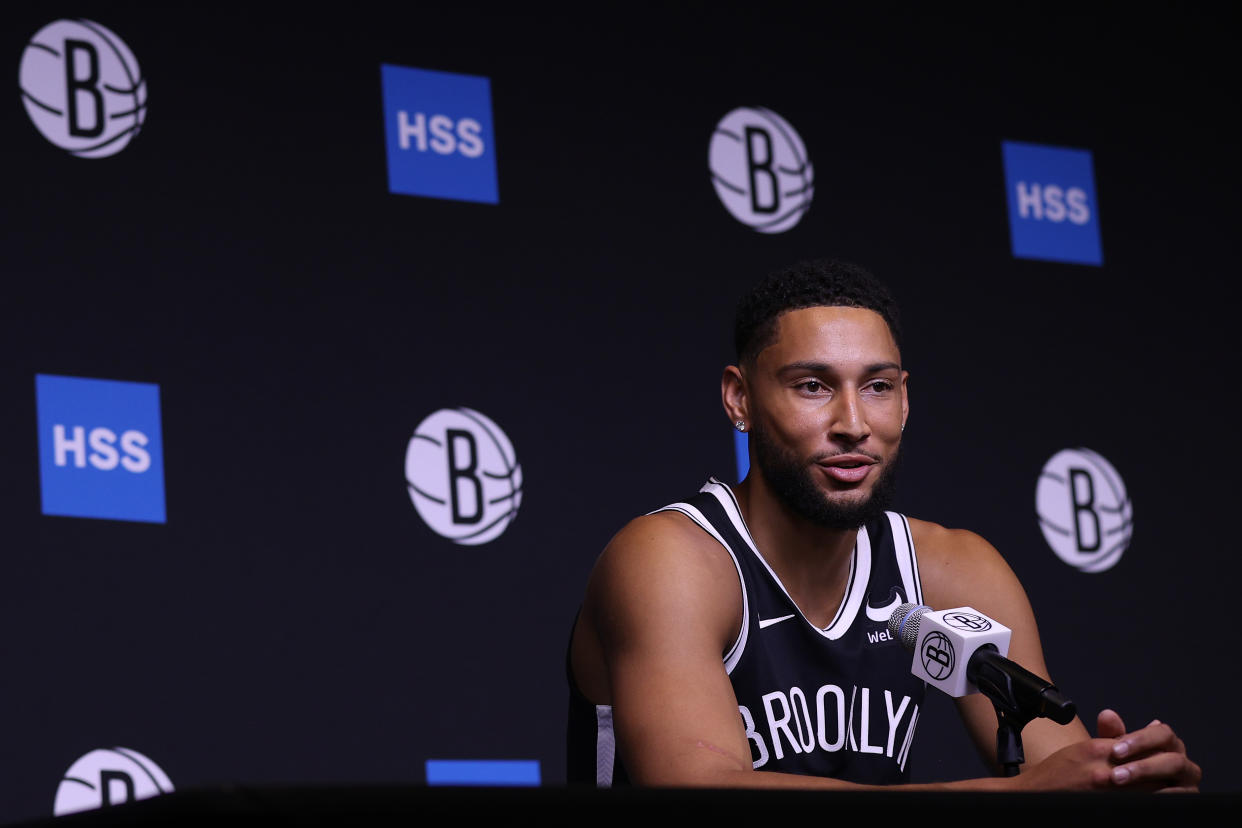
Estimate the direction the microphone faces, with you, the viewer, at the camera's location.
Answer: facing away from the viewer and to the left of the viewer

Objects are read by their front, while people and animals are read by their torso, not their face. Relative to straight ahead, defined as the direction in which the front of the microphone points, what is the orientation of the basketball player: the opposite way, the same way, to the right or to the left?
the opposite way
